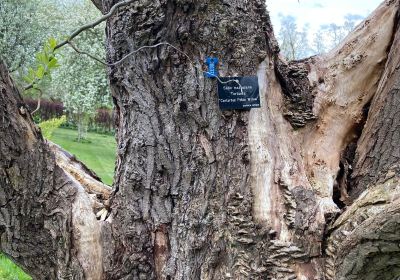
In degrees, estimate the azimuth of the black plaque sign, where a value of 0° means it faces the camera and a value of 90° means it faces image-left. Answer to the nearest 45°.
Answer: approximately 0°
